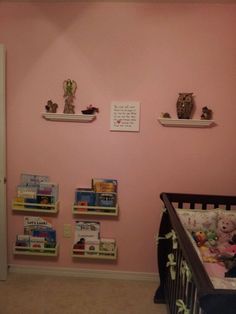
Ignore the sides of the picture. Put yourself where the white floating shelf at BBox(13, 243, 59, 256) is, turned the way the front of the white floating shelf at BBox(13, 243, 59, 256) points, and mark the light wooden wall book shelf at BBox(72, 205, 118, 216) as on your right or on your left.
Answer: on your left

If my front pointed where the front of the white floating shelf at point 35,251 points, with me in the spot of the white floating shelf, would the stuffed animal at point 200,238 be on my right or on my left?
on my left

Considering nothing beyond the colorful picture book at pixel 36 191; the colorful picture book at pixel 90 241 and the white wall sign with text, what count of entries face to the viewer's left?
0

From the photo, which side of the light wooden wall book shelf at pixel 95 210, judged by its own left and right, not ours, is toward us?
front

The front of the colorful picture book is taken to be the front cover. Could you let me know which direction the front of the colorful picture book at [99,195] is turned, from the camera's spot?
facing the viewer

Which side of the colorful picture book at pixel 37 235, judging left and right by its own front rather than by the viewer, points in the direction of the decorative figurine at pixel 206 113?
left

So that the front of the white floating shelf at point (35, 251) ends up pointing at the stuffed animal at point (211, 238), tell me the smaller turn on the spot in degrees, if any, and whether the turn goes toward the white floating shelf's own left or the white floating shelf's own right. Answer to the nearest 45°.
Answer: approximately 45° to the white floating shelf's own left

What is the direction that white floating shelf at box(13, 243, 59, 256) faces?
toward the camera

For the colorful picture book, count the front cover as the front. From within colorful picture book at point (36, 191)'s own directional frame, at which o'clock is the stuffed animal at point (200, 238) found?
The stuffed animal is roughly at 10 o'clock from the colorful picture book.
